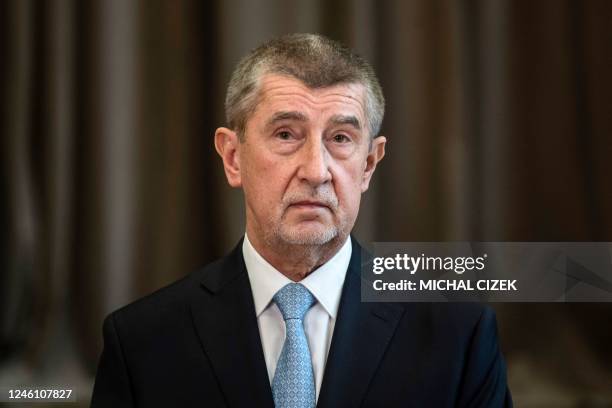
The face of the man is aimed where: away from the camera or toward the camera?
toward the camera

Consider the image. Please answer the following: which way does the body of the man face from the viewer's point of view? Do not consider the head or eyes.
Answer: toward the camera
